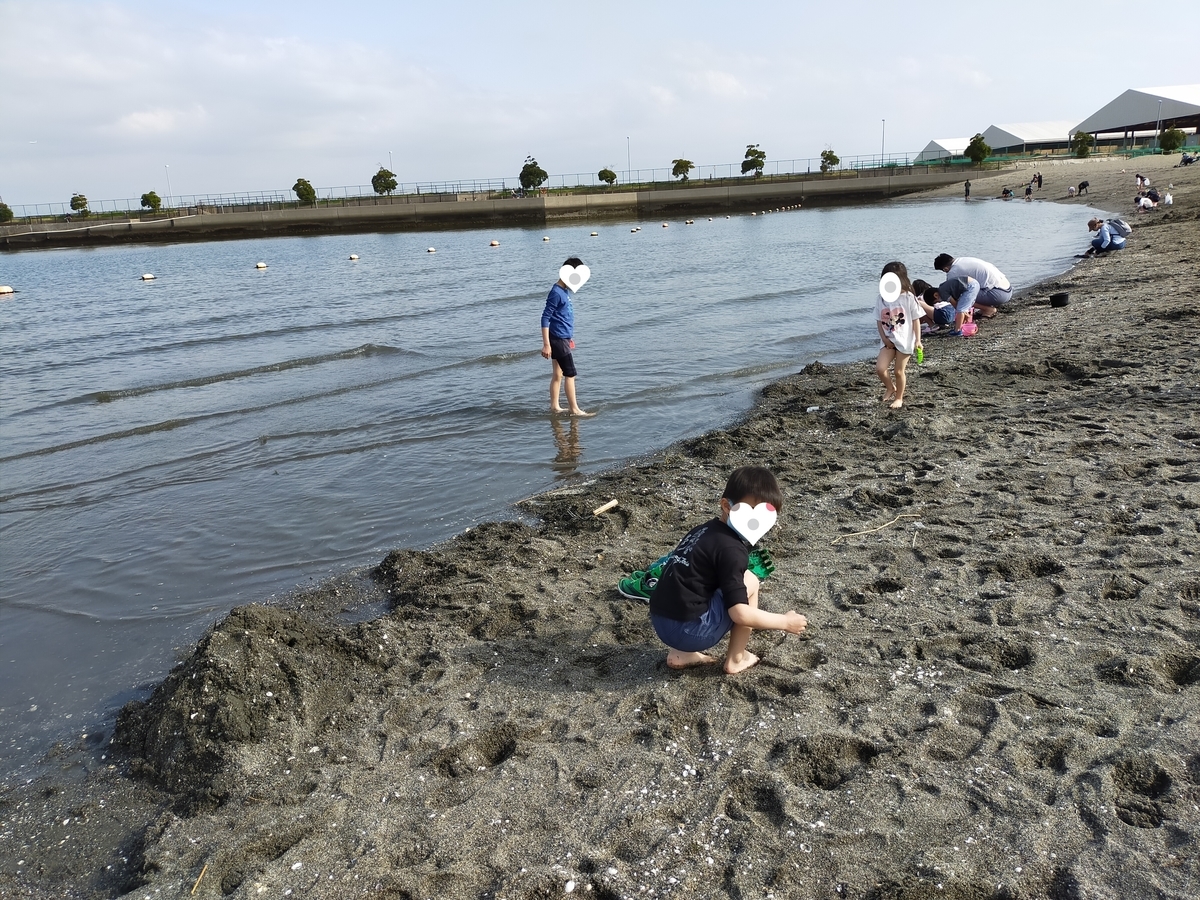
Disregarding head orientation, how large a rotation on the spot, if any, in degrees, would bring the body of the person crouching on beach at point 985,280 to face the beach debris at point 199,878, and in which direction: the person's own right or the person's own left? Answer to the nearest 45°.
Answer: approximately 90° to the person's own left

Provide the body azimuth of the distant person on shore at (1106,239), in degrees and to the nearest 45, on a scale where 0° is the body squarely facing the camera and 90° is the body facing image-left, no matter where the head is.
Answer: approximately 90°

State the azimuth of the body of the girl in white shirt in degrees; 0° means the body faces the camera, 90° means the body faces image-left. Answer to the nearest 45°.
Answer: approximately 45°

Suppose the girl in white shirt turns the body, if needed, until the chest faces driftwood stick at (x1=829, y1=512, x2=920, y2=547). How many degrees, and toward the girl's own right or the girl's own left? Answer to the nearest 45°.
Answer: approximately 45° to the girl's own left

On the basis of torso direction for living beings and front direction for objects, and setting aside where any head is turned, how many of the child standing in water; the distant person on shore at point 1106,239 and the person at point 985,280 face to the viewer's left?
2

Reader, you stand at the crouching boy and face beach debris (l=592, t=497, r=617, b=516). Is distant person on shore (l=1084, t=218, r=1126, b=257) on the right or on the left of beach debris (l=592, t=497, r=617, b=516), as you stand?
right

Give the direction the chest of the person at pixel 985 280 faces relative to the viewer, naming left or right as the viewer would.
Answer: facing to the left of the viewer

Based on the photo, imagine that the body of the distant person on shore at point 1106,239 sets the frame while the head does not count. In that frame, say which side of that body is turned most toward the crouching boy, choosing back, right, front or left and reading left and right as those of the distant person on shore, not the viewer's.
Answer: left
